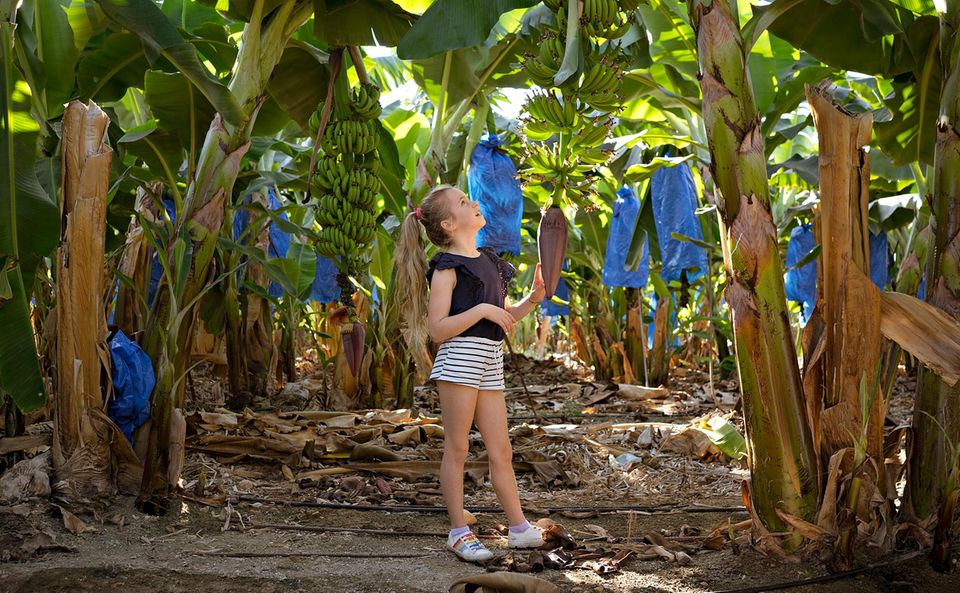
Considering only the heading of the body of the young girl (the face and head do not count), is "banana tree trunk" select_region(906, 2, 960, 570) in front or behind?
in front

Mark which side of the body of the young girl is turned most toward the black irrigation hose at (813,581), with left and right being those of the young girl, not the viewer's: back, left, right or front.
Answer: front

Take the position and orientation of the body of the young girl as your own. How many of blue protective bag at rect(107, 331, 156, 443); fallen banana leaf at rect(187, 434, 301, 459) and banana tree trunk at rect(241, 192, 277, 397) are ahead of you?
0

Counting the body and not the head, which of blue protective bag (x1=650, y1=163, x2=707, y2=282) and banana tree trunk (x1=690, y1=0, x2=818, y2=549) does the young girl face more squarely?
the banana tree trunk

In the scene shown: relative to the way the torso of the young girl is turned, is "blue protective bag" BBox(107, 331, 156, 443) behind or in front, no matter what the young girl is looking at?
behind

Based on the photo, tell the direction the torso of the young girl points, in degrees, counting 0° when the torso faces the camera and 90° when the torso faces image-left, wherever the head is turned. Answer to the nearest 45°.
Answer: approximately 315°

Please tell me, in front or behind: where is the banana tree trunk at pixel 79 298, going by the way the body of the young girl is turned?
behind

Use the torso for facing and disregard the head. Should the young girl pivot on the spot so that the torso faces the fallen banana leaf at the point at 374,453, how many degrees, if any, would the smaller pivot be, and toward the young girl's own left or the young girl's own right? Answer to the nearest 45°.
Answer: approximately 135° to the young girl's own left

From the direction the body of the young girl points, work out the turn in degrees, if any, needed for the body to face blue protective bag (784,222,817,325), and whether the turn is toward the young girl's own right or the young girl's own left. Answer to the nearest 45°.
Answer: approximately 90° to the young girl's own left

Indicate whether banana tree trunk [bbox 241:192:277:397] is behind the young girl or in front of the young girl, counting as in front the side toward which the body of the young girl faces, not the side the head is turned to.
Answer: behind

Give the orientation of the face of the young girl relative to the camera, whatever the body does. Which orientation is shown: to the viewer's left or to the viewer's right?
to the viewer's right

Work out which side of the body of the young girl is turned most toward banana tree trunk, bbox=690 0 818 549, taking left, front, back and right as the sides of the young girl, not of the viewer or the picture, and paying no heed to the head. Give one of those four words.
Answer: front
